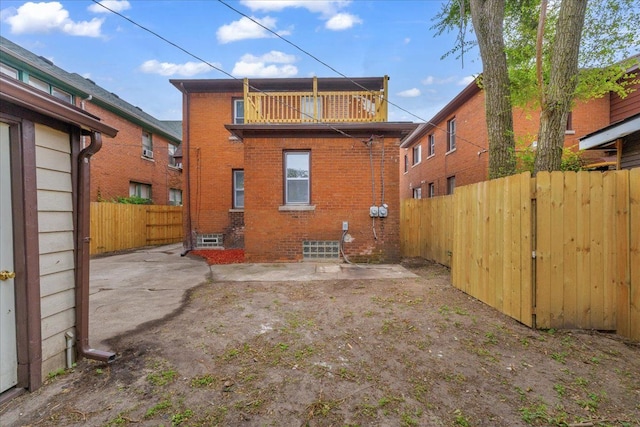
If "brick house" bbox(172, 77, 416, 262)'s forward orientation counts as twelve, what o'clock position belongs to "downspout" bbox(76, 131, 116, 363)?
The downspout is roughly at 7 o'clock from the brick house.

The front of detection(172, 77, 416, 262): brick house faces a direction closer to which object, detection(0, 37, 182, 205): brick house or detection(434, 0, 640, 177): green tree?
the brick house

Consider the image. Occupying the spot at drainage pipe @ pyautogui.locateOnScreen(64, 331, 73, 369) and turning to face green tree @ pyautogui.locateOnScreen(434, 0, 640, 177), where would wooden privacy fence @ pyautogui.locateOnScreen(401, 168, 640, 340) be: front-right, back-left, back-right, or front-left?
front-right

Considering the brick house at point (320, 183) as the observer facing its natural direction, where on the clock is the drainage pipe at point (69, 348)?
The drainage pipe is roughly at 7 o'clock from the brick house.

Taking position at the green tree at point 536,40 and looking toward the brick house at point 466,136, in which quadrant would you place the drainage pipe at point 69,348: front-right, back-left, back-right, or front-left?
back-left

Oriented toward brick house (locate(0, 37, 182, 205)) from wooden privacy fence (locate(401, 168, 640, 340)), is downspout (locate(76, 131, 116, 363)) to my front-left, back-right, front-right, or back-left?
front-left

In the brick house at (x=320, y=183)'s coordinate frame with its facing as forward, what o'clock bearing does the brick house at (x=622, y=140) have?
the brick house at (x=622, y=140) is roughly at 4 o'clock from the brick house at (x=320, y=183).

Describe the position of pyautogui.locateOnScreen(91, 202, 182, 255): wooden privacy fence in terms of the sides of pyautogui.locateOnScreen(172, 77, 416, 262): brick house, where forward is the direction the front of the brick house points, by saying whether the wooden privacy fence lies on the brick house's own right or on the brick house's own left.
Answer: on the brick house's own left

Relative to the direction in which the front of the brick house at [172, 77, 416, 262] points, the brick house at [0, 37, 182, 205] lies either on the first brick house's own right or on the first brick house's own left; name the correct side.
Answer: on the first brick house's own left

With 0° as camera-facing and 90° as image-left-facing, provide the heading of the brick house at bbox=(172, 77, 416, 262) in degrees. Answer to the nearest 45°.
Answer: approximately 180°

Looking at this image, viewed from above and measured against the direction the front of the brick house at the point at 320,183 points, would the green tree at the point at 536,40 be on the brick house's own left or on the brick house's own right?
on the brick house's own right

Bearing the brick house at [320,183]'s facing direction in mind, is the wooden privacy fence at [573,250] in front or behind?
behind

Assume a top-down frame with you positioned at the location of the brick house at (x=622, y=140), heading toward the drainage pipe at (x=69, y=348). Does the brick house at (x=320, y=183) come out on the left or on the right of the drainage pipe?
right
